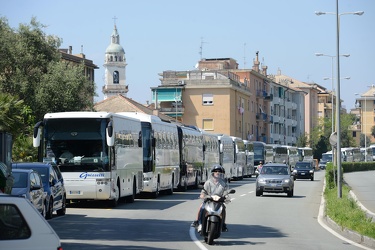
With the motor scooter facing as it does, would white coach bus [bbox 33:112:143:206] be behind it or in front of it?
behind

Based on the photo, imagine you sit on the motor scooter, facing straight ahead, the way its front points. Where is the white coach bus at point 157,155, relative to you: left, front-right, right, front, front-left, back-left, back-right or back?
back

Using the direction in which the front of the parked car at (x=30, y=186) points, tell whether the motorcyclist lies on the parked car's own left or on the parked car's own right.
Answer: on the parked car's own left

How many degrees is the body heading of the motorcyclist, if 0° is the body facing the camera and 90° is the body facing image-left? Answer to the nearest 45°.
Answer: approximately 0°

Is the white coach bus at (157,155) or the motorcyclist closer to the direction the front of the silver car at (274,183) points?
the motorcyclist

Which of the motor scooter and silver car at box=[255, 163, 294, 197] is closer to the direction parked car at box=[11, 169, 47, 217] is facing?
the motor scooter

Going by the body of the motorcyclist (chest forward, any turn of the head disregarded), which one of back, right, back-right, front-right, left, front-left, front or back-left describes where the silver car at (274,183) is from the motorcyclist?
back

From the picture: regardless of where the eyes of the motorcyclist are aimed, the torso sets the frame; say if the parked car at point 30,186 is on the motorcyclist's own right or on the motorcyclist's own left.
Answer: on the motorcyclist's own right
